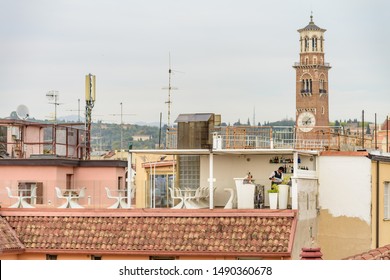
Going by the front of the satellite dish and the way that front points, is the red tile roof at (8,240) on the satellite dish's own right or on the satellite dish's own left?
on the satellite dish's own right

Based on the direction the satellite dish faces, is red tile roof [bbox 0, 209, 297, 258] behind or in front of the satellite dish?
in front

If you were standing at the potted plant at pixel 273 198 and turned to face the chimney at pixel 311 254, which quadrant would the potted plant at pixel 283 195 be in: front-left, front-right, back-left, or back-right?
back-left

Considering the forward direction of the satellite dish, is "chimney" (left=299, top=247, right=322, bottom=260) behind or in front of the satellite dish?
in front

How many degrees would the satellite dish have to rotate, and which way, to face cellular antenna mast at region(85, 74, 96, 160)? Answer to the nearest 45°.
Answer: approximately 45° to its left

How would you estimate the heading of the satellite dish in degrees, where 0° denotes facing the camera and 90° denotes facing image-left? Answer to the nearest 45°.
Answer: approximately 315°
